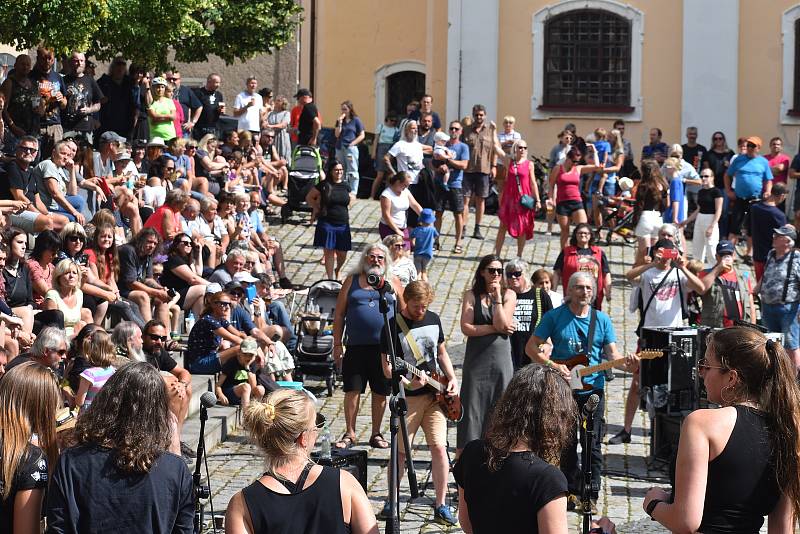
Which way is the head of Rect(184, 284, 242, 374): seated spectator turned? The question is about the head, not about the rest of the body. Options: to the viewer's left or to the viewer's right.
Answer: to the viewer's right

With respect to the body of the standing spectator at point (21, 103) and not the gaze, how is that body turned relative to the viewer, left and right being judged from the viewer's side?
facing the viewer and to the right of the viewer

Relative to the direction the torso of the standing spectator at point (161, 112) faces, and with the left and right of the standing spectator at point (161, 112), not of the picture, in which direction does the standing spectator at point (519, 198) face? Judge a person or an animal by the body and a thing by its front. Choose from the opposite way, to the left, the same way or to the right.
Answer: the same way

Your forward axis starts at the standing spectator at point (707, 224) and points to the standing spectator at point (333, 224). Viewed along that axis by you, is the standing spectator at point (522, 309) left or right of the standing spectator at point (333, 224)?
left

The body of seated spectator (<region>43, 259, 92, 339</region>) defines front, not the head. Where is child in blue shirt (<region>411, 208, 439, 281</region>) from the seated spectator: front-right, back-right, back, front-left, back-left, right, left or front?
left

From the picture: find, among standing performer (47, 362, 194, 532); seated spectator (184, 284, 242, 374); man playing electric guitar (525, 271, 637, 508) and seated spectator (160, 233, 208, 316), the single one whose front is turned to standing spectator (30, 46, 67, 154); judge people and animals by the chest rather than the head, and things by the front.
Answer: standing performer (47, 362, 194, 532)

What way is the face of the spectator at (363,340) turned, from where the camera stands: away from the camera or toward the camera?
toward the camera

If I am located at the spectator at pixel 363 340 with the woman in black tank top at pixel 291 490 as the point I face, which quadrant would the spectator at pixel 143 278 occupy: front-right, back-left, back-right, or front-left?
back-right

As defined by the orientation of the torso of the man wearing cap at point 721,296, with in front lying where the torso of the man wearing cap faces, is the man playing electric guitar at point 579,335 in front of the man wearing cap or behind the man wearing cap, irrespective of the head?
in front

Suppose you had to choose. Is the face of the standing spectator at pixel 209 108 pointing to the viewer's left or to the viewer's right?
to the viewer's right

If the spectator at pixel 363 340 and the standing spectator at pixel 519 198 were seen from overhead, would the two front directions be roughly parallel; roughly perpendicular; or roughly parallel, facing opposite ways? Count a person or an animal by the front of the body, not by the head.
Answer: roughly parallel

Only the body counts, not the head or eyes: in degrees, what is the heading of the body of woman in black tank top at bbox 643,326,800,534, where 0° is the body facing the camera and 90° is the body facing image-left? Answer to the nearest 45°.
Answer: approximately 135°

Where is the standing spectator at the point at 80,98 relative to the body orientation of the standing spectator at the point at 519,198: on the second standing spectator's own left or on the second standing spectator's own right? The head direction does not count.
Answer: on the second standing spectator's own right

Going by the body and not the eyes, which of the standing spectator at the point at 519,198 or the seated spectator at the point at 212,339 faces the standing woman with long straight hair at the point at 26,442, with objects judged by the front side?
the standing spectator at the point at 519,198

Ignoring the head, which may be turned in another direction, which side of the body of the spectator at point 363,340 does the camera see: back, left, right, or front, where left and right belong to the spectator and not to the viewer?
front

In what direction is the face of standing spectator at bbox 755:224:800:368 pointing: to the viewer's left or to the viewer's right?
to the viewer's left

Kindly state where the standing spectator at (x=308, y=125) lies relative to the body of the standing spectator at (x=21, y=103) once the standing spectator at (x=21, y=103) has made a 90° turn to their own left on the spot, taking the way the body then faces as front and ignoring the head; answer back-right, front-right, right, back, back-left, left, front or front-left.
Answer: front

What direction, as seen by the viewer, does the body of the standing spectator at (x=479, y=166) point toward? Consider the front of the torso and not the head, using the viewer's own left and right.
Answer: facing the viewer

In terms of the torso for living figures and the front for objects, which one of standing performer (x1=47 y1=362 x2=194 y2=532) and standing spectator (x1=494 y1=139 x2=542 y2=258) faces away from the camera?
standing performer (x1=47 y1=362 x2=194 y2=532)

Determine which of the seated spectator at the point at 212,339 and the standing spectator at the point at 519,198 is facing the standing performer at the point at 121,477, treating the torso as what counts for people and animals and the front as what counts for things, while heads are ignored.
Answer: the standing spectator at the point at 519,198

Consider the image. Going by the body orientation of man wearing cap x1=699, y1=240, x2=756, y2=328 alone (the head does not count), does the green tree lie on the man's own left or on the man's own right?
on the man's own right

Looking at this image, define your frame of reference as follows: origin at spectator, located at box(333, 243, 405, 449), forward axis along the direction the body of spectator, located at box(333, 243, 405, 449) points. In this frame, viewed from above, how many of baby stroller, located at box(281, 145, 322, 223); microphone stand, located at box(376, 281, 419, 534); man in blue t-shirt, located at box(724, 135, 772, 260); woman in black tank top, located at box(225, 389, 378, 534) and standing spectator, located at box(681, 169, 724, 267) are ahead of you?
2

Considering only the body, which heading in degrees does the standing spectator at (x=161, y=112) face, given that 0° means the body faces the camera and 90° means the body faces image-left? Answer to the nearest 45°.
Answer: approximately 0°
